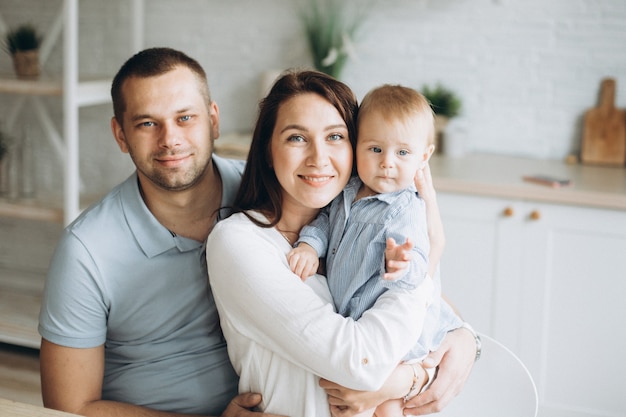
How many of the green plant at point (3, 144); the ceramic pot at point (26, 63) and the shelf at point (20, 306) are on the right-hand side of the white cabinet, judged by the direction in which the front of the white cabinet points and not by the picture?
3

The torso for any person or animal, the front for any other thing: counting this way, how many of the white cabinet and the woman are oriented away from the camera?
0

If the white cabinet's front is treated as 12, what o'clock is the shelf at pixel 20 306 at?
The shelf is roughly at 3 o'clock from the white cabinet.

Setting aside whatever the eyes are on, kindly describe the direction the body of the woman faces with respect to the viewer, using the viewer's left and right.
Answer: facing the viewer and to the right of the viewer

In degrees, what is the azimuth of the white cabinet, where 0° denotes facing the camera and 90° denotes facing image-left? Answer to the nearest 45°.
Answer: approximately 0°

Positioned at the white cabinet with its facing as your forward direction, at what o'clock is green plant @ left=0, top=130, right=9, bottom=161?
The green plant is roughly at 3 o'clock from the white cabinet.

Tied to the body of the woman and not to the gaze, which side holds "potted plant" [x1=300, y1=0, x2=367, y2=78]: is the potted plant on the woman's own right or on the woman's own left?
on the woman's own left

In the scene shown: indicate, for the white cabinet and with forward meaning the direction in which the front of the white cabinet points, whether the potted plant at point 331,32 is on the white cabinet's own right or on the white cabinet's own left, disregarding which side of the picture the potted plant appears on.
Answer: on the white cabinet's own right

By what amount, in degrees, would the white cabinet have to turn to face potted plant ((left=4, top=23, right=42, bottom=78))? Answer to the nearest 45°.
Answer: approximately 90° to its right

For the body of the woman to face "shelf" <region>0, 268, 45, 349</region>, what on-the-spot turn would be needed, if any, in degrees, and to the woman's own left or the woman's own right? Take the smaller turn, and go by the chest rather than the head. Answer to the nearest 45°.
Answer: approximately 180°

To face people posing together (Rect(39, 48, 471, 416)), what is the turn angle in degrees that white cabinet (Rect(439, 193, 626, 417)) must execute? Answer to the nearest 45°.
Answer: approximately 45° to its right
